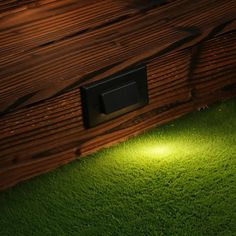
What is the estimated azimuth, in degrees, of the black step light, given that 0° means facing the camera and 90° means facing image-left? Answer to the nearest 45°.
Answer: approximately 315°
